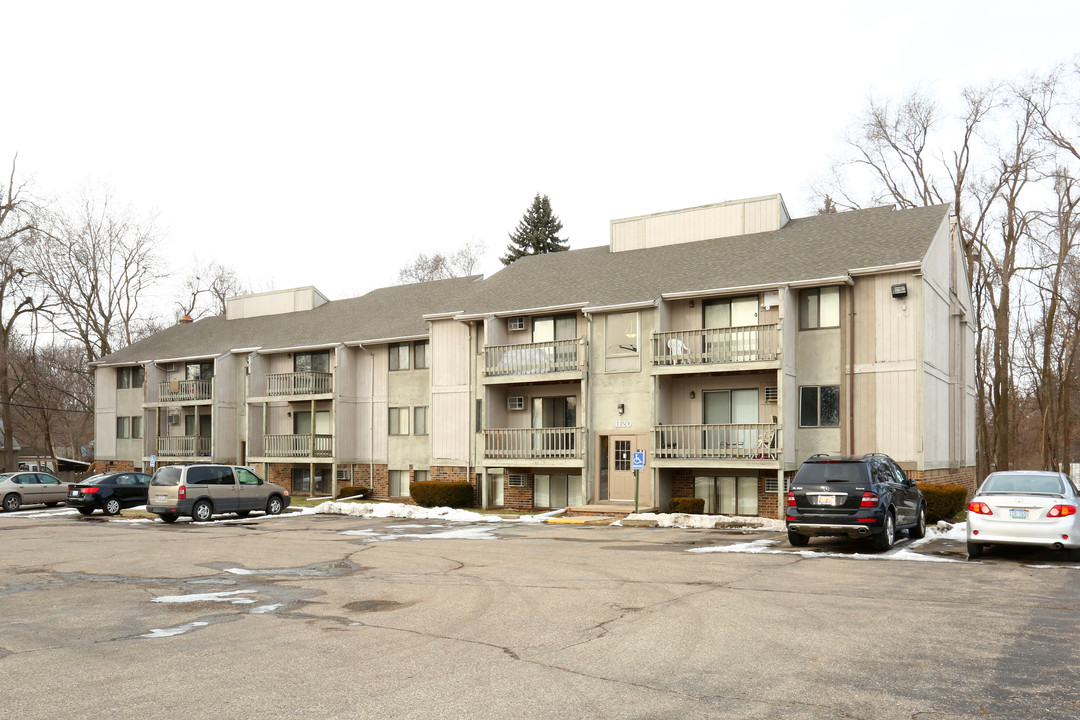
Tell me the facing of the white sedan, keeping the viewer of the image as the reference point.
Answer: facing away from the viewer

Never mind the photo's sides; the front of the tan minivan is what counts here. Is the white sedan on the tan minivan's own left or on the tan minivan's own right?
on the tan minivan's own right

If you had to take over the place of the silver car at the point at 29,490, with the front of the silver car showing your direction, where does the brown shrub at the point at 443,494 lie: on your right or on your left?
on your right

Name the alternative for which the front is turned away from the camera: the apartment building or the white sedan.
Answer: the white sedan

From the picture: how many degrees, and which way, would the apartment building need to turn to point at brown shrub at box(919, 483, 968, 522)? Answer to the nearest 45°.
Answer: approximately 90° to its left

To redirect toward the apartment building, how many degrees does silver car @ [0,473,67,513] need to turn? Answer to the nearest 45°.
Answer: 0° — it already faces it

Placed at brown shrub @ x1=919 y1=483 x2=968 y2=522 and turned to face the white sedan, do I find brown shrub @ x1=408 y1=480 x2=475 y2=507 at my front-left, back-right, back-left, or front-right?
back-right

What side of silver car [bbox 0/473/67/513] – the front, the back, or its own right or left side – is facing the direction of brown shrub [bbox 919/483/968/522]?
right

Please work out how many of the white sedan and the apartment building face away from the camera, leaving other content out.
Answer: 1

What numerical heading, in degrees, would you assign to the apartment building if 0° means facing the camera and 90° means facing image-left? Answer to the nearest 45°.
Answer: approximately 45°

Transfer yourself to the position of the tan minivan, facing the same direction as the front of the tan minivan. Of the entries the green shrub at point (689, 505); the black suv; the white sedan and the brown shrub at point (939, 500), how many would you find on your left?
0

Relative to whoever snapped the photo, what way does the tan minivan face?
facing away from the viewer and to the right of the viewer
